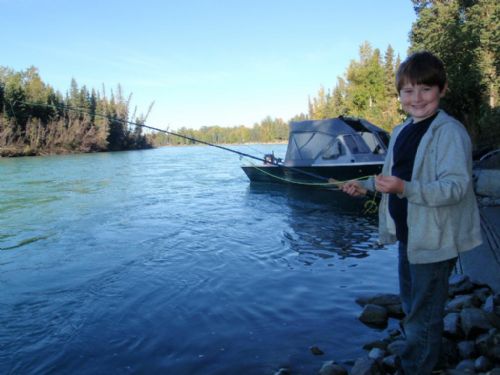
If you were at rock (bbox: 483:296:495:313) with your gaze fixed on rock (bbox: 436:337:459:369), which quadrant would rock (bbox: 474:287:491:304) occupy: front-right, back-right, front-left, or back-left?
back-right

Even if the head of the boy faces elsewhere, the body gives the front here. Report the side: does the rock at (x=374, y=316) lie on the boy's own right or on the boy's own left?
on the boy's own right

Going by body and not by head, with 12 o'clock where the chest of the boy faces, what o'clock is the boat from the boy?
The boat is roughly at 4 o'clock from the boy.

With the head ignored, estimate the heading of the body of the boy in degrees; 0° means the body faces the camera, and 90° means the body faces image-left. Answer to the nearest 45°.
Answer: approximately 45°

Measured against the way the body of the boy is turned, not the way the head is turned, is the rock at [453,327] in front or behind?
behind
